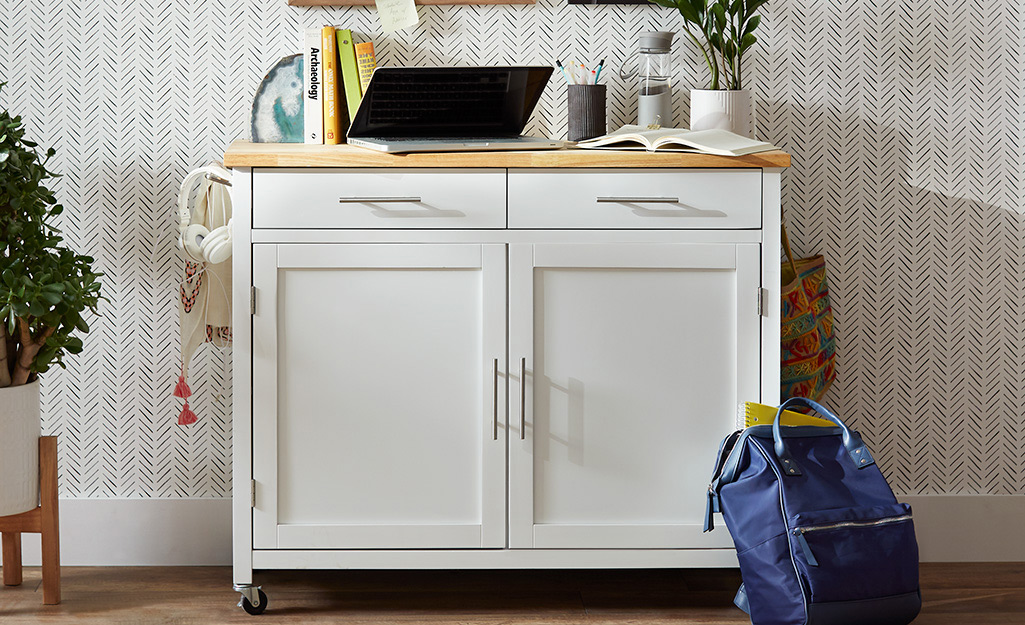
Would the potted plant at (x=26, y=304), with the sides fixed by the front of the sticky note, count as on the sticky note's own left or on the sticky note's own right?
on the sticky note's own right

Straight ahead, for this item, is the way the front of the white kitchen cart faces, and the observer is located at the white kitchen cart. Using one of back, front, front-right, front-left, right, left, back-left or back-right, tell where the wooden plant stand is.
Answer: right

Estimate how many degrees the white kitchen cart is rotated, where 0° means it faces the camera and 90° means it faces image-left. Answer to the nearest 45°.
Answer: approximately 0°

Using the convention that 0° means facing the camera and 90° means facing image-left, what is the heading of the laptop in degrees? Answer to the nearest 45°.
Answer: approximately 0°
